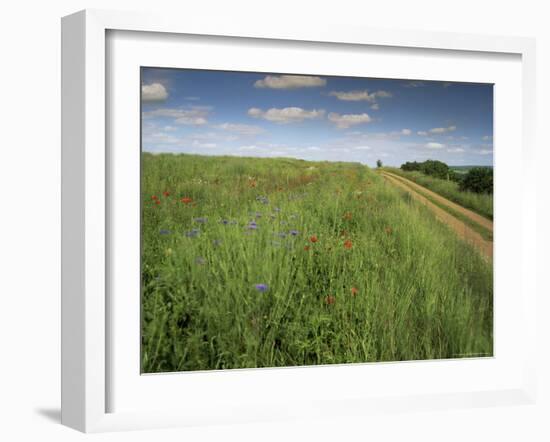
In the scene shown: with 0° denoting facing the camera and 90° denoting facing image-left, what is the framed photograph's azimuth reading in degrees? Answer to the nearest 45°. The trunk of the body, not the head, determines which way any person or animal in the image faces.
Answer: approximately 315°
